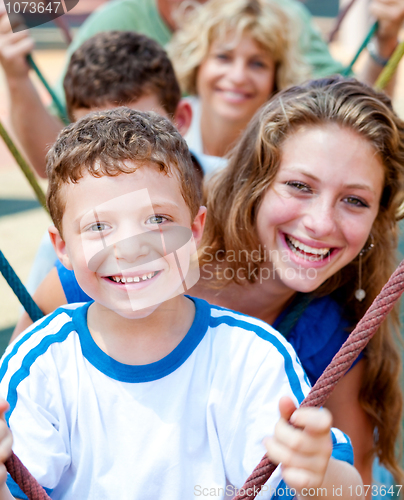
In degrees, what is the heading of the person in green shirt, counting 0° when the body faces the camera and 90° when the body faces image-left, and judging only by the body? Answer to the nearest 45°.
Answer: approximately 0°

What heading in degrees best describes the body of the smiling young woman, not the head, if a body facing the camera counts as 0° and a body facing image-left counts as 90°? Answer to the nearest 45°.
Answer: approximately 0°

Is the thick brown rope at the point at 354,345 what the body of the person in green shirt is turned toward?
yes
